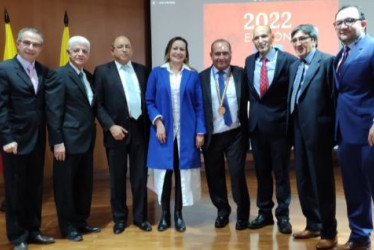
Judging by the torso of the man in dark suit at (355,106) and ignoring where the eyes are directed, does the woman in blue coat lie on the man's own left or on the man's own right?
on the man's own right

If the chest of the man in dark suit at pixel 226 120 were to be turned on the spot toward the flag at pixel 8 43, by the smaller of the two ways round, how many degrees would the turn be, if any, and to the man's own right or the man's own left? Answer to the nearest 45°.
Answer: approximately 135° to the man's own right

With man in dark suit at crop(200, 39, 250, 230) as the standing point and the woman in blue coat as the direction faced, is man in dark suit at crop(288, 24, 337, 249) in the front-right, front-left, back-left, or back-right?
back-left

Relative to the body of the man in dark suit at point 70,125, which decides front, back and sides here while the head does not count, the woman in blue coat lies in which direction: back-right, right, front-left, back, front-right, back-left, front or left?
front-left

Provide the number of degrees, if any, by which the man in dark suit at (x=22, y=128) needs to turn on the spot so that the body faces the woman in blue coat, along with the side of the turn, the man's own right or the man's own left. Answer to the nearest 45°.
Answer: approximately 45° to the man's own left

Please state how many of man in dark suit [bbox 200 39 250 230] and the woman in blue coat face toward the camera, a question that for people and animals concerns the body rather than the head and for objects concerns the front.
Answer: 2

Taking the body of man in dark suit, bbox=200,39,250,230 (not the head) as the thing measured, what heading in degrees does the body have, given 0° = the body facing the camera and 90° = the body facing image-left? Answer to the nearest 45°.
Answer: approximately 0°

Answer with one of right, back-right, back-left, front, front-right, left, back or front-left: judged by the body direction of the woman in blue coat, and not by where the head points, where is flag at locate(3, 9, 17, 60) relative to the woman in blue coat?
back-right

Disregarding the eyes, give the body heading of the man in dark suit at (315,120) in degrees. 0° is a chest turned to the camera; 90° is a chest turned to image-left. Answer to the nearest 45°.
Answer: approximately 45°
